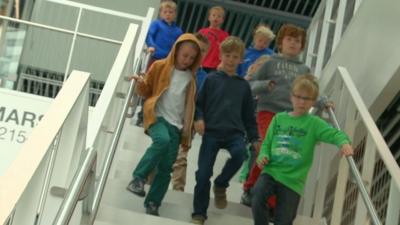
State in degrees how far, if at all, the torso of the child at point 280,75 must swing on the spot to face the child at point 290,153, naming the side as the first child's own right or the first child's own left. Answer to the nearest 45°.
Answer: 0° — they already face them

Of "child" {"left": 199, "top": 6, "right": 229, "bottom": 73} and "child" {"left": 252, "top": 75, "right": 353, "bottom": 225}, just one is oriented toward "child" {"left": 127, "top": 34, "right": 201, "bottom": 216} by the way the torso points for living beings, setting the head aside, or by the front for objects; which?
"child" {"left": 199, "top": 6, "right": 229, "bottom": 73}

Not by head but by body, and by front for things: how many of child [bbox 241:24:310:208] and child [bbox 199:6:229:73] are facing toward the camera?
2

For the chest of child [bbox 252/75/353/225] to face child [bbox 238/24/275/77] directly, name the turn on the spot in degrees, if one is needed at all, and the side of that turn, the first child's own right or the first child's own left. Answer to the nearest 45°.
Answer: approximately 180°

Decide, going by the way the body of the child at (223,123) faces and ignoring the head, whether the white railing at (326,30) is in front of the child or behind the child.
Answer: behind

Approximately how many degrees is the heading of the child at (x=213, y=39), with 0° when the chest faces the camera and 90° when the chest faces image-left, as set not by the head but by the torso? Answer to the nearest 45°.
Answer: approximately 0°
